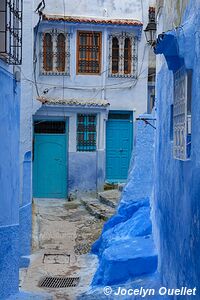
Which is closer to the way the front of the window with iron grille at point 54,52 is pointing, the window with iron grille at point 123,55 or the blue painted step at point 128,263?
the blue painted step

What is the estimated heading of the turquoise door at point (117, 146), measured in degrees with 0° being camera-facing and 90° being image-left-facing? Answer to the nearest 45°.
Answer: approximately 0°

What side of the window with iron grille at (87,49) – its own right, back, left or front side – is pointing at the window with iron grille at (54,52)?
right

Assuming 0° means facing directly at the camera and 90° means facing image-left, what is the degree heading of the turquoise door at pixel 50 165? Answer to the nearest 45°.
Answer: approximately 0°

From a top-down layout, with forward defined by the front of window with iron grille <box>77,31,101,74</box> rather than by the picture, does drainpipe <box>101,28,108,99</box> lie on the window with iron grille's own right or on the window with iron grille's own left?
on the window with iron grille's own left
